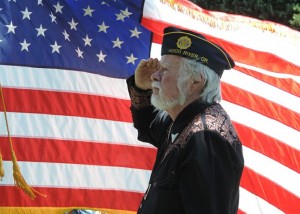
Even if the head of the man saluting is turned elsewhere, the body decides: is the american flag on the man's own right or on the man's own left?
on the man's own right

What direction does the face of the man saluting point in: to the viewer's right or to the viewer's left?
to the viewer's left

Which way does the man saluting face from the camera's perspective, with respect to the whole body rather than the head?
to the viewer's left
